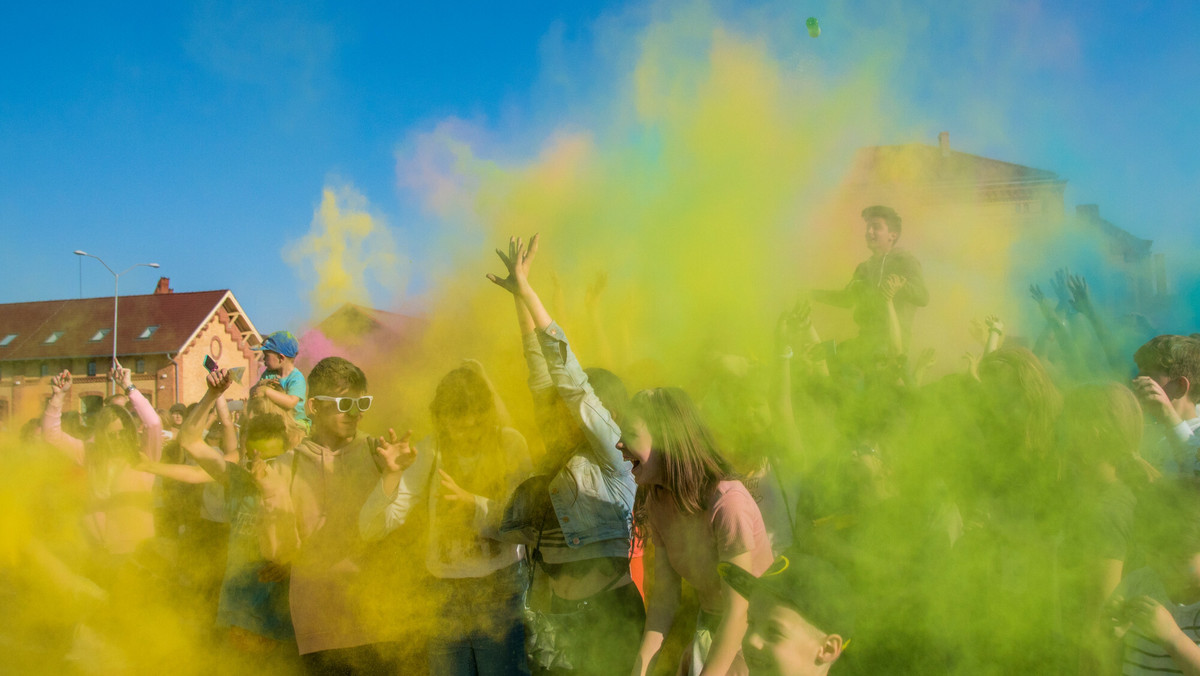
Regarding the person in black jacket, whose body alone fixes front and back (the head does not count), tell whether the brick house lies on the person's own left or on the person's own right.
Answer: on the person's own right

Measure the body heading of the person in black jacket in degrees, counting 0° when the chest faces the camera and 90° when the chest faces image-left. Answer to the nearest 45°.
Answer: approximately 45°
